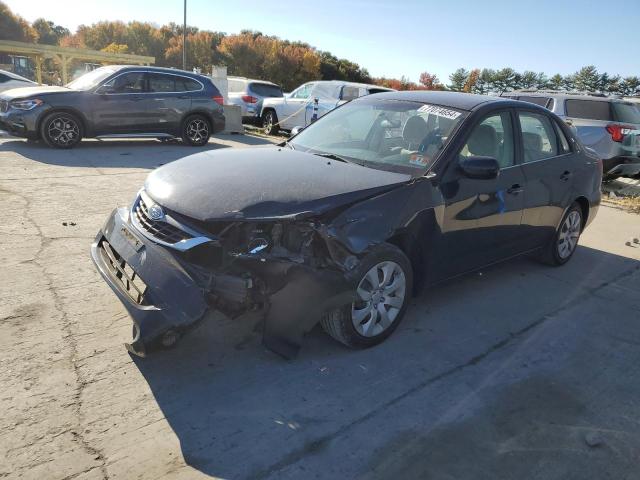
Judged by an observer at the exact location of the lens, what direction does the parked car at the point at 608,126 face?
facing away from the viewer and to the left of the viewer

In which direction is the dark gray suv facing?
to the viewer's left

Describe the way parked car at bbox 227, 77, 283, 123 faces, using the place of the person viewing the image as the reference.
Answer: facing away from the viewer and to the right of the viewer

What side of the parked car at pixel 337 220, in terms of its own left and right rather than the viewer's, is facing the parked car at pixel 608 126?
back

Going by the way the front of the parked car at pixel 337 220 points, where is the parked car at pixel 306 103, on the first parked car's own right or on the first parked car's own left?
on the first parked car's own right

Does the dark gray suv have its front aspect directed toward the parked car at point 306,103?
no

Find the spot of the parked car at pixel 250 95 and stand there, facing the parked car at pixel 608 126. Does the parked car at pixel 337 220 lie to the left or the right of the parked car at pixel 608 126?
right

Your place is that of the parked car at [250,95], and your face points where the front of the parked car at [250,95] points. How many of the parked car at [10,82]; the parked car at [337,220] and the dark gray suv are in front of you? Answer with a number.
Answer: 0

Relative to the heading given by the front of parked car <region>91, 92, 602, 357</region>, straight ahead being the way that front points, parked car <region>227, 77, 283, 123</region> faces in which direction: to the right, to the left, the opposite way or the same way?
the opposite way

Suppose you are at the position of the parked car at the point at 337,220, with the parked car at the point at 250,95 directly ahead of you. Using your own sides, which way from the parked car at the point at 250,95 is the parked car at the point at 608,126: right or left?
right

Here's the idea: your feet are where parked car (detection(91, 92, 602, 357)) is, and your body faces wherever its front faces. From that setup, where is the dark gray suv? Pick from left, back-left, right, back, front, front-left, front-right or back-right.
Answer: right

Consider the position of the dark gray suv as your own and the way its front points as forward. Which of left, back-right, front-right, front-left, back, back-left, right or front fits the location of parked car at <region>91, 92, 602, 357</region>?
left

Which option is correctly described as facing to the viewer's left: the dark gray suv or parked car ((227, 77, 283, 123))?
the dark gray suv

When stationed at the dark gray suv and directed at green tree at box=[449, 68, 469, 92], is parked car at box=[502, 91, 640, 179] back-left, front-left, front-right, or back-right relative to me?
front-right

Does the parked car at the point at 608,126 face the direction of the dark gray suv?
no

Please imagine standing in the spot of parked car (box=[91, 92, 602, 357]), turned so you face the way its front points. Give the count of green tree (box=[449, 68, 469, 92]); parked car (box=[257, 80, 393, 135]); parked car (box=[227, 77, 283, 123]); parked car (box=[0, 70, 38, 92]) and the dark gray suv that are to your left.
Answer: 0

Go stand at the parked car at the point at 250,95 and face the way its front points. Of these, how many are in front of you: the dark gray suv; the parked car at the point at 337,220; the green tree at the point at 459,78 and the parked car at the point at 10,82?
1

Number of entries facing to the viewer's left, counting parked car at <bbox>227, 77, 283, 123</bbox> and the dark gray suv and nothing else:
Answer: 1

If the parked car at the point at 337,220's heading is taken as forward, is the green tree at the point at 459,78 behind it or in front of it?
behind
